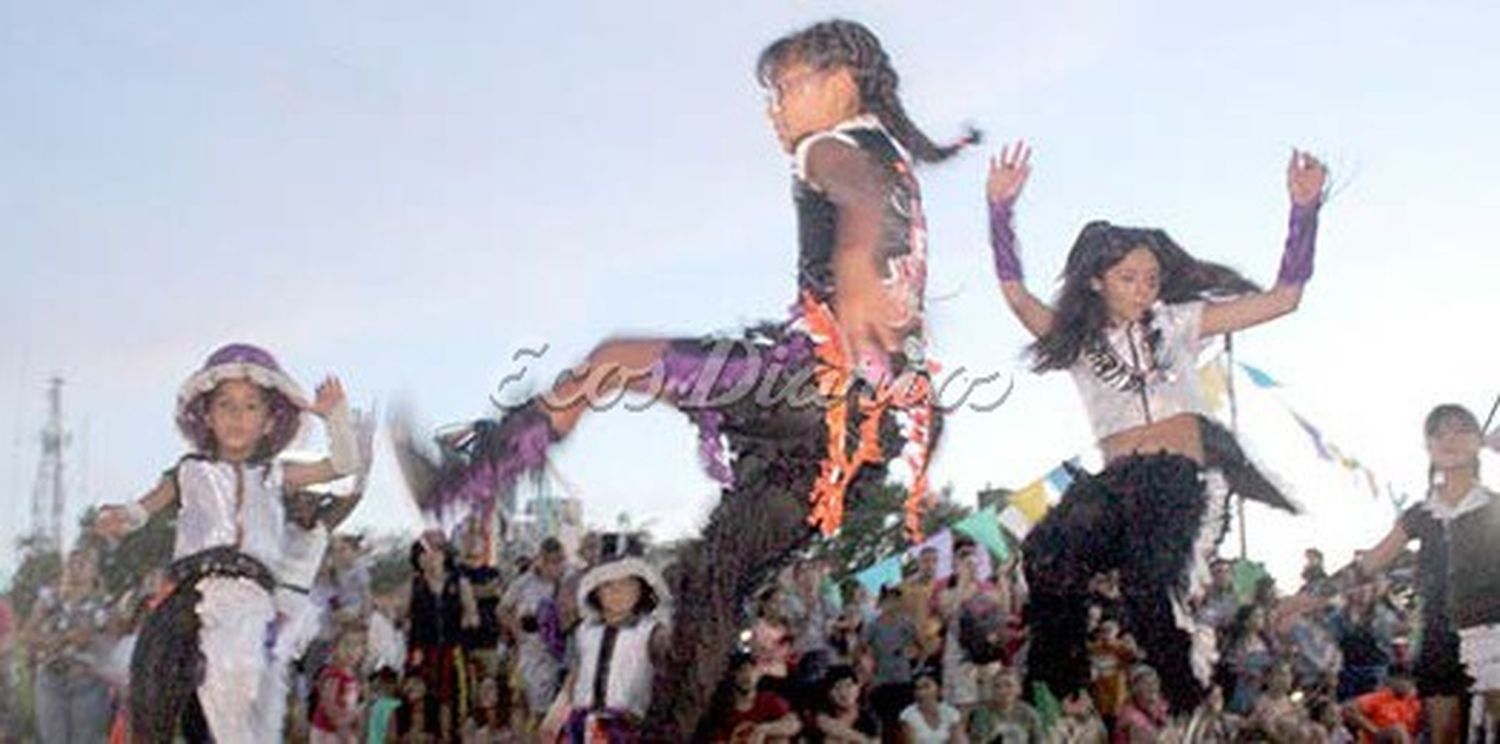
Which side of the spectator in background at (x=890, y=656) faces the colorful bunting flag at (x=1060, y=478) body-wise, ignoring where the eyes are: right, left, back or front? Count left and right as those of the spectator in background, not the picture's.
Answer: left

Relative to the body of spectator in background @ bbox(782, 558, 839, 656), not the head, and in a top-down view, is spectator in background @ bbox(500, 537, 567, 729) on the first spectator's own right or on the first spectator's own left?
on the first spectator's own right

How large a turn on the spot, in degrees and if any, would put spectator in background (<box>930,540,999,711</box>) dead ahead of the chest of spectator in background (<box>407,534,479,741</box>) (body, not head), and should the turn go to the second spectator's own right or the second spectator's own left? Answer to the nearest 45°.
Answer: approximately 90° to the second spectator's own left
